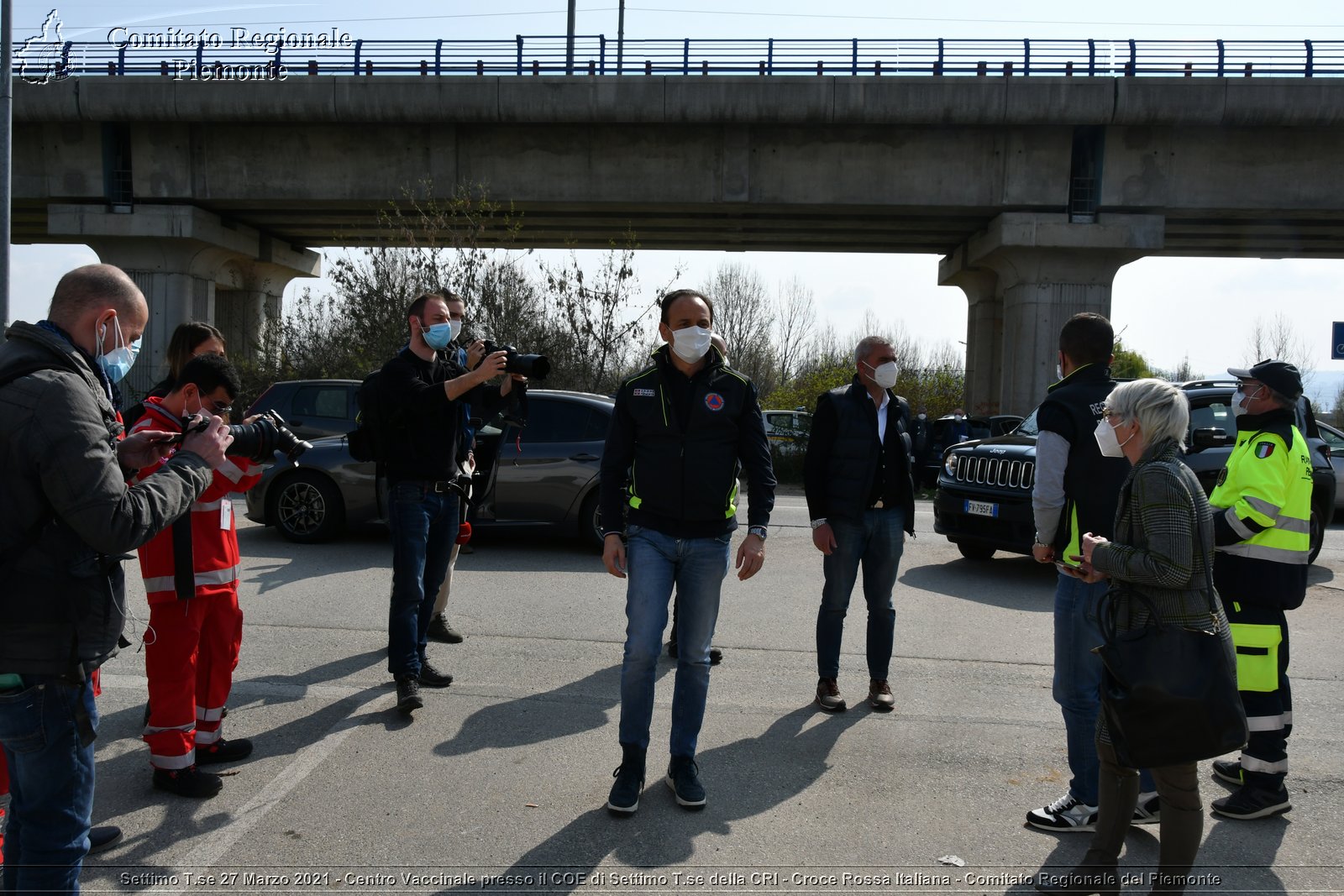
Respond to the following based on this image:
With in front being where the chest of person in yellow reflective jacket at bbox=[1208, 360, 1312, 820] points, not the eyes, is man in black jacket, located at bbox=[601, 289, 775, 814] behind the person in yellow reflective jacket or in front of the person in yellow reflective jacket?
in front

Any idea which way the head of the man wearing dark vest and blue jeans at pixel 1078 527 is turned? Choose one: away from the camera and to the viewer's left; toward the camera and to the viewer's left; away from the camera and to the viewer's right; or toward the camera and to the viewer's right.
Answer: away from the camera and to the viewer's left

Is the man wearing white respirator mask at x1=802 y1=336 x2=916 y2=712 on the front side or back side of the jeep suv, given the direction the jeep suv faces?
on the front side

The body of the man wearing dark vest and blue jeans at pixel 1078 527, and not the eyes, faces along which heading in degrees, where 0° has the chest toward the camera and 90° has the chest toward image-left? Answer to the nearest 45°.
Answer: approximately 135°

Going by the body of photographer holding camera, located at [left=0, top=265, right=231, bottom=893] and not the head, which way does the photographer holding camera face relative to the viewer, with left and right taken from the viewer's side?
facing to the right of the viewer

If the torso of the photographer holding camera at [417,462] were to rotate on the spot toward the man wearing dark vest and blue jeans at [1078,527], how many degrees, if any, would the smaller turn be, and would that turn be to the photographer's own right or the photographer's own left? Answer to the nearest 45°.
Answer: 0° — they already face them

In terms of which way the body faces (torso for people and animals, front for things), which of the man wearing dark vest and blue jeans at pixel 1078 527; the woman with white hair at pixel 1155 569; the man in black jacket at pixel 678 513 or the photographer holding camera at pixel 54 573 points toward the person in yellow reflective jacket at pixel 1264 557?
the photographer holding camera

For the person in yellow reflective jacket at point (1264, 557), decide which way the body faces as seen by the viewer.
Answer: to the viewer's left

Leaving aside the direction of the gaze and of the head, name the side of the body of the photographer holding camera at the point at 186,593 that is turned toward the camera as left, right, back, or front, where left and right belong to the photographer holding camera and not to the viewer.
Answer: right

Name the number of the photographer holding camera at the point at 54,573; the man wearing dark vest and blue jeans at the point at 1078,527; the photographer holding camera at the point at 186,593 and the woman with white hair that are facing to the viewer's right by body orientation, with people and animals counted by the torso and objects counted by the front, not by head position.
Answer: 2

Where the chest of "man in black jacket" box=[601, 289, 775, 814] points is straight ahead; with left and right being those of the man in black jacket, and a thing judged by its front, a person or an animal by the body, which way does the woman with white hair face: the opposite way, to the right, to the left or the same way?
to the right

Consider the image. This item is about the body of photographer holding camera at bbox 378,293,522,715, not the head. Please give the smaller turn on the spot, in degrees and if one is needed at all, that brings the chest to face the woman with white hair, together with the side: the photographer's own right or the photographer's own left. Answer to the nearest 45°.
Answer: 0° — they already face them

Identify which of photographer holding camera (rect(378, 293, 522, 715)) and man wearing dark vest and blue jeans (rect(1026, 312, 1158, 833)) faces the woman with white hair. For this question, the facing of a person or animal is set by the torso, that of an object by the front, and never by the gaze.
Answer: the photographer holding camera

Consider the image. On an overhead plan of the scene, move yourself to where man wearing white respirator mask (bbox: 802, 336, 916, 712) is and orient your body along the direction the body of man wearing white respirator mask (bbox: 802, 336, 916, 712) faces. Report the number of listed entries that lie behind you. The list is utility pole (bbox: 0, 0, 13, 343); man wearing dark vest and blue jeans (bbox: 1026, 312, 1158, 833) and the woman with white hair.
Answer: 1
